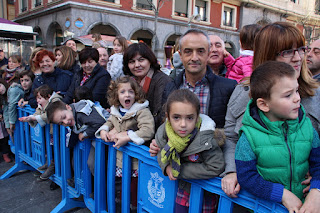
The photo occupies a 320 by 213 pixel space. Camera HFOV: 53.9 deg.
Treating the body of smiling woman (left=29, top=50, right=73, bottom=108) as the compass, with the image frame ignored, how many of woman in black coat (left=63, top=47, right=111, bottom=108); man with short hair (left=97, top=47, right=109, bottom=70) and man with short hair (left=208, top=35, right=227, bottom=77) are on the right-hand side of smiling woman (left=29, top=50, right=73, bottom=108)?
0

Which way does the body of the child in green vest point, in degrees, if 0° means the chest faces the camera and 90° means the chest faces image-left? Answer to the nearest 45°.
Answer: approximately 315°

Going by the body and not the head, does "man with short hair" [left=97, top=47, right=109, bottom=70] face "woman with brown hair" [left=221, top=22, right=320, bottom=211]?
no

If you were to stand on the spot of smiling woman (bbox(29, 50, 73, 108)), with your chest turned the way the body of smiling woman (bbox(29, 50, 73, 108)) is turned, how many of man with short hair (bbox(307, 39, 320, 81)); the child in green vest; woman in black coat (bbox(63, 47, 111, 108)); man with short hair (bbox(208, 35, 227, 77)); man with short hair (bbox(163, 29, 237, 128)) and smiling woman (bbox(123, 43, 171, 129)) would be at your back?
0

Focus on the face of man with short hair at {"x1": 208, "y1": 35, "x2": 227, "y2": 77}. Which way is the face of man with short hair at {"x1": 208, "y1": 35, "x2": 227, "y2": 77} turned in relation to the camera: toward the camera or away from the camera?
toward the camera

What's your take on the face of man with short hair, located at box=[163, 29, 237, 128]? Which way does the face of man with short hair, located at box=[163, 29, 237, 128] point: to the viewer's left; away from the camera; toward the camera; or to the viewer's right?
toward the camera

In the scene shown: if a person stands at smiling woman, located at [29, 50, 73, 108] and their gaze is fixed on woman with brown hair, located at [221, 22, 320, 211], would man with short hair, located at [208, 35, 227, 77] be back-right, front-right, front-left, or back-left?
front-left

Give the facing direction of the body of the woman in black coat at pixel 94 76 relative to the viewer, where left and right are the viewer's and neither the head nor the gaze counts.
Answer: facing the viewer and to the left of the viewer

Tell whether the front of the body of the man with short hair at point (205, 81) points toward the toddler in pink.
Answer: no

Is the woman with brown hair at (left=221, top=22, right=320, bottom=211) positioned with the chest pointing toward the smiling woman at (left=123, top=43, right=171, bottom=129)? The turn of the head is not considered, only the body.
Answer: no

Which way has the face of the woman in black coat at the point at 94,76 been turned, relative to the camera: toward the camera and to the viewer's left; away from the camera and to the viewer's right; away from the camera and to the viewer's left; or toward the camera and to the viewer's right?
toward the camera and to the viewer's left

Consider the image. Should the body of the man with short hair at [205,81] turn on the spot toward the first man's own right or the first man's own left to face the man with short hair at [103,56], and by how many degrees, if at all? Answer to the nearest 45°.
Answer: approximately 135° to the first man's own right

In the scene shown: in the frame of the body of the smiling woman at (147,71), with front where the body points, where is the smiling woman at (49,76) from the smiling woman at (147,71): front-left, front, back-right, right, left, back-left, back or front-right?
right

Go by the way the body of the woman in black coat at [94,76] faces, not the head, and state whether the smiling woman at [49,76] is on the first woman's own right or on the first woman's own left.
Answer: on the first woman's own right

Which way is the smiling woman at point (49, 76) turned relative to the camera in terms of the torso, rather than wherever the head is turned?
toward the camera
